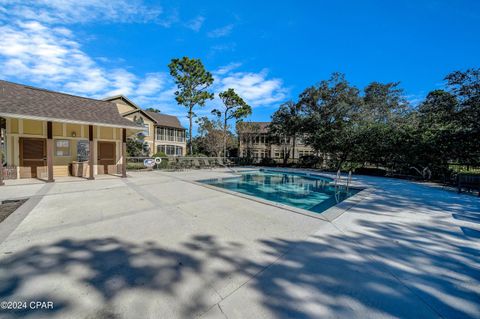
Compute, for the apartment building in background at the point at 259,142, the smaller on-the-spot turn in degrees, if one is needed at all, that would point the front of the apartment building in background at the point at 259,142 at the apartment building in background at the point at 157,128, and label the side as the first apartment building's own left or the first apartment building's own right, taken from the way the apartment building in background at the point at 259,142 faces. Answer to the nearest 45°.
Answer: approximately 90° to the first apartment building's own right

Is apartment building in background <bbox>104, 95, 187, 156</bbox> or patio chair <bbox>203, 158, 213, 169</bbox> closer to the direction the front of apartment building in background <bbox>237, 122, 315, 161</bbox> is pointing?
the patio chair

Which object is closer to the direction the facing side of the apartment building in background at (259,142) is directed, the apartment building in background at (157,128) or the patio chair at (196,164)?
the patio chair

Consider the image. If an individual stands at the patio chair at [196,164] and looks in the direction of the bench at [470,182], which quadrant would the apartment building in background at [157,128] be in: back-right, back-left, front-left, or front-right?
back-left

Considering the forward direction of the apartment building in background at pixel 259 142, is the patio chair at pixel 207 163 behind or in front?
in front

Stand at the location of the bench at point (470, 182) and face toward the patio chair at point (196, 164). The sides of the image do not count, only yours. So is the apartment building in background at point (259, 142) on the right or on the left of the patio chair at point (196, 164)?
right

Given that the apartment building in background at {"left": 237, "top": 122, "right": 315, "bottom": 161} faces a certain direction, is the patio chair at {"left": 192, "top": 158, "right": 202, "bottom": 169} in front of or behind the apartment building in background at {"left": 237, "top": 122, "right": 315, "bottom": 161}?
in front

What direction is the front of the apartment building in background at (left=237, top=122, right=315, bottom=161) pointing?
toward the camera

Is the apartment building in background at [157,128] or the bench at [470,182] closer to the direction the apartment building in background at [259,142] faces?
the bench

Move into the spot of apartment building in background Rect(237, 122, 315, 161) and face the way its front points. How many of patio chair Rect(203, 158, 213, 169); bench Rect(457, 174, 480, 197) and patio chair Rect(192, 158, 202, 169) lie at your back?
0
